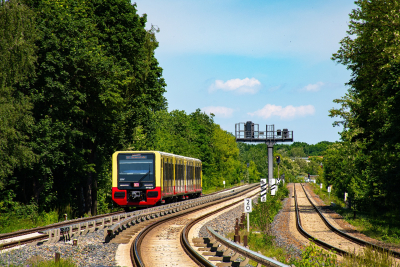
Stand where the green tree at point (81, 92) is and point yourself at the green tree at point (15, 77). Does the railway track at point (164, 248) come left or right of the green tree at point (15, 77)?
left

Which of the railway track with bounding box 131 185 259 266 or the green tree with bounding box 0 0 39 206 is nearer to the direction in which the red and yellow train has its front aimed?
the railway track

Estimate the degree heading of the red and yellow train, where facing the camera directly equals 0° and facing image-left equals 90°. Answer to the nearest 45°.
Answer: approximately 0°

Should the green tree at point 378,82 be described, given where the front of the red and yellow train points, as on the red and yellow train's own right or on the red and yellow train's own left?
on the red and yellow train's own left

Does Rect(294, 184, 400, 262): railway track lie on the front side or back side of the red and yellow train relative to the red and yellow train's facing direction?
on the front side

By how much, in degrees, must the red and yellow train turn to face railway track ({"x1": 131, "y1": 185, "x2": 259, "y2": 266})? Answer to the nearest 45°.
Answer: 0° — it already faces it

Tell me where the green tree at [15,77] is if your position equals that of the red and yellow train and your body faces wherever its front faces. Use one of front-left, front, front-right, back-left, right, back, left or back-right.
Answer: front-right
